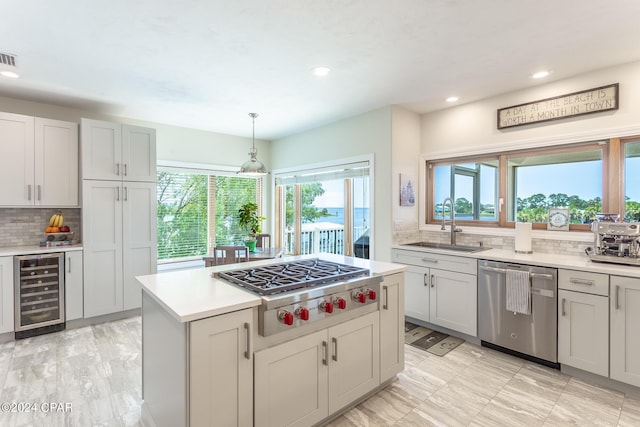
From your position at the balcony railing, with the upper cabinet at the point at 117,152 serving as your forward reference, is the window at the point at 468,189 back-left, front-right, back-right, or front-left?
back-left

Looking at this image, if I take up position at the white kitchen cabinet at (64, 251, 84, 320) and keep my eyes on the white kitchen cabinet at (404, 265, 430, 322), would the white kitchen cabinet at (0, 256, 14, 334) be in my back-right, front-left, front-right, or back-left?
back-right

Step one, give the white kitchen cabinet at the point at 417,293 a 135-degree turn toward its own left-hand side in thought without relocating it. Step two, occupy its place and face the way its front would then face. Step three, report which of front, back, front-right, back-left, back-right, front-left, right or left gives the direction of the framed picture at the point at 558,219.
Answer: front

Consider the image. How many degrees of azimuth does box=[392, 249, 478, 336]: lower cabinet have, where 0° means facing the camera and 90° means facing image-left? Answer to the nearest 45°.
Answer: approximately 45°

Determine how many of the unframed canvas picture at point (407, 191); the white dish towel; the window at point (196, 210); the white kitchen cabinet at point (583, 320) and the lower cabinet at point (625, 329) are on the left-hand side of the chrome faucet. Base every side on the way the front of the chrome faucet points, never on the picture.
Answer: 3

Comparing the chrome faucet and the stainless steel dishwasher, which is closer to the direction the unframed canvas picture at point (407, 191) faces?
the stainless steel dishwasher

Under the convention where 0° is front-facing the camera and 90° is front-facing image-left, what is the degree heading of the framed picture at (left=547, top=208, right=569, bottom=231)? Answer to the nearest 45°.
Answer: approximately 0°

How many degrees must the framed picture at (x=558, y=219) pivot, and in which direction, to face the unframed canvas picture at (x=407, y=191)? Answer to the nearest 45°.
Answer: approximately 90° to its right

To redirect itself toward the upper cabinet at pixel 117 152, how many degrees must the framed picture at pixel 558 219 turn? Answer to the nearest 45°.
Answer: approximately 45° to its right
